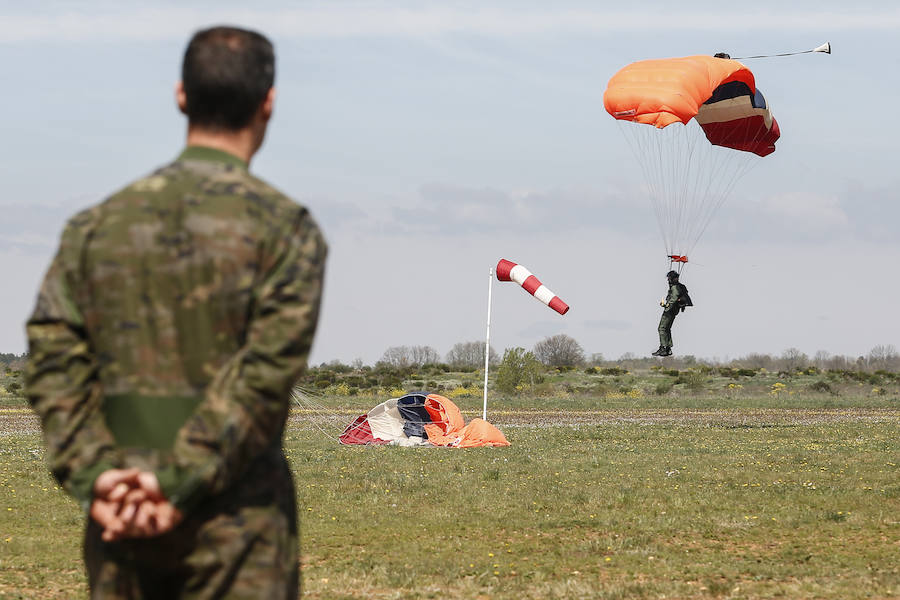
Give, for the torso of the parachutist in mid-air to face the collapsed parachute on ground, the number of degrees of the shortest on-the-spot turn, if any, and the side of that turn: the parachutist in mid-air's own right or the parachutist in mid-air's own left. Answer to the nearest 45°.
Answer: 0° — they already face it

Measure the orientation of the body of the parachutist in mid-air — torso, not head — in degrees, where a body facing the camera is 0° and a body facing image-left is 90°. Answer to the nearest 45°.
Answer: approximately 90°

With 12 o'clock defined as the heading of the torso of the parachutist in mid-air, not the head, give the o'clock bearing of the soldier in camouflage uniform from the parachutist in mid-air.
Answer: The soldier in camouflage uniform is roughly at 9 o'clock from the parachutist in mid-air.

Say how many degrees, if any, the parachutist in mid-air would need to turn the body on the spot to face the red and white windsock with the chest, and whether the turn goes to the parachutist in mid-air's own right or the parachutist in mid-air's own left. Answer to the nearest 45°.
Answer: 0° — they already face it

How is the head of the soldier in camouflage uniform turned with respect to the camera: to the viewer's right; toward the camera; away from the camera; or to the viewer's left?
away from the camera
